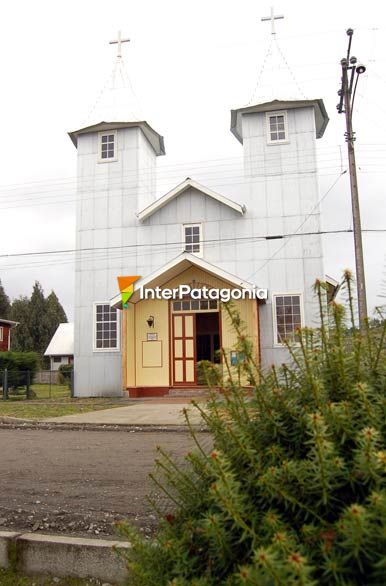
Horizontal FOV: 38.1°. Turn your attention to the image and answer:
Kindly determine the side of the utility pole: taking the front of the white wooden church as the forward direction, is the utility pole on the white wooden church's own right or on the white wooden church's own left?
on the white wooden church's own left

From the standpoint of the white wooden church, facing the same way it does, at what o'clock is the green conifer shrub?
The green conifer shrub is roughly at 12 o'clock from the white wooden church.

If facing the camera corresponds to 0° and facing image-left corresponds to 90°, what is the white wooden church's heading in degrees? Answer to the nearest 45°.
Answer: approximately 0°

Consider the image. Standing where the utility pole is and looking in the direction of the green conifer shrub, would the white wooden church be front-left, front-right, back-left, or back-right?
back-right

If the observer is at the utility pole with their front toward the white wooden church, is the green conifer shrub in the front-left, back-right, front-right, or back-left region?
back-left

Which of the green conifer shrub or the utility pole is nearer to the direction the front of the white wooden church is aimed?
the green conifer shrub
